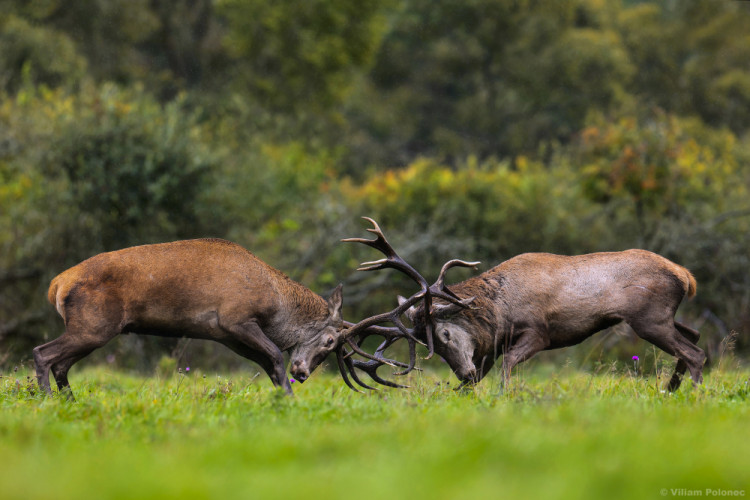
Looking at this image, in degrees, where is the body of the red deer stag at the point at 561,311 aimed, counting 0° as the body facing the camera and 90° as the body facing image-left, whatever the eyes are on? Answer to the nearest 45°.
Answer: approximately 90°

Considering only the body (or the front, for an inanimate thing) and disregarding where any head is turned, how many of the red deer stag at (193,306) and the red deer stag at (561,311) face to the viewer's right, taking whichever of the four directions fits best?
1

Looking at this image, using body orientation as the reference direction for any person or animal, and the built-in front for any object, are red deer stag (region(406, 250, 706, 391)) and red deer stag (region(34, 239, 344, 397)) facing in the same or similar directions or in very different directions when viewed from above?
very different directions

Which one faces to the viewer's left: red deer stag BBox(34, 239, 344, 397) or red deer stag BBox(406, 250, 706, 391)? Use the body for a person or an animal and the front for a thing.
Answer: red deer stag BBox(406, 250, 706, 391)

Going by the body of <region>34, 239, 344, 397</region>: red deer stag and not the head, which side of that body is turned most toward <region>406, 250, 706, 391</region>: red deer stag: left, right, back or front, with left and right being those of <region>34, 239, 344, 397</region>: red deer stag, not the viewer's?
front

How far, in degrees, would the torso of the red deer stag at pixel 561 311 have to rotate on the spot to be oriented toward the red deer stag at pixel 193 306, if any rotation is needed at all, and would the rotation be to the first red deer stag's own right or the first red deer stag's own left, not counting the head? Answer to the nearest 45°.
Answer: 0° — it already faces it

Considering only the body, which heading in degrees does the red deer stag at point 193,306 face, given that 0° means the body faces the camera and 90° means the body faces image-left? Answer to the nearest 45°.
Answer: approximately 270°
